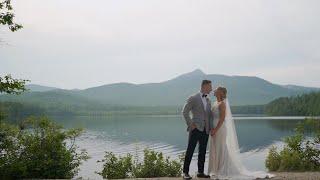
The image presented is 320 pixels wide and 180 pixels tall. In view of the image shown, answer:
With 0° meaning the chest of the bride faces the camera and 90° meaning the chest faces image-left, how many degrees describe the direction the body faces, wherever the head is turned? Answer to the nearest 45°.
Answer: approximately 90°

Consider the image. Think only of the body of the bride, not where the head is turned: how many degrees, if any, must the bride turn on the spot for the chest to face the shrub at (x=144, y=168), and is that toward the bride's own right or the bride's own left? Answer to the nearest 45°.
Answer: approximately 45° to the bride's own right

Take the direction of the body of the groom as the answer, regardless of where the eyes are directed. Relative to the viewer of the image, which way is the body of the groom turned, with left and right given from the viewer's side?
facing the viewer and to the right of the viewer

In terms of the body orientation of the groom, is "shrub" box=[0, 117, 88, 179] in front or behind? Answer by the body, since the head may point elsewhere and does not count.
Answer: behind

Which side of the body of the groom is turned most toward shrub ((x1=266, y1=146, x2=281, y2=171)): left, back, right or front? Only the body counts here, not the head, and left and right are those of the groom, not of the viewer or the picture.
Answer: left

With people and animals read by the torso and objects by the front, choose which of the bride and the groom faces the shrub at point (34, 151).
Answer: the bride

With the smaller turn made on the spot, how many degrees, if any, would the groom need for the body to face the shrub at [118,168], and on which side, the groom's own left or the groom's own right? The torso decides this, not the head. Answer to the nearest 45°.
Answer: approximately 180°

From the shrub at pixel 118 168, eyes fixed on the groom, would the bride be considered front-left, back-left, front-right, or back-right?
front-left

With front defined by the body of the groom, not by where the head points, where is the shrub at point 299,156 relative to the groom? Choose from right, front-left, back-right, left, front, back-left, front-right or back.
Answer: left
